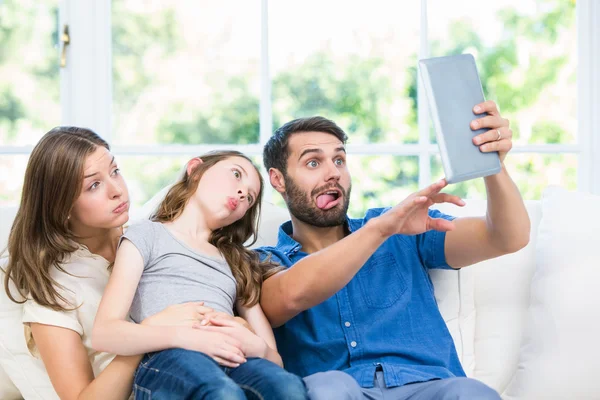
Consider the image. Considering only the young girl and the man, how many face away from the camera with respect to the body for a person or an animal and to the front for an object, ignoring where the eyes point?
0

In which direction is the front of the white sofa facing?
toward the camera

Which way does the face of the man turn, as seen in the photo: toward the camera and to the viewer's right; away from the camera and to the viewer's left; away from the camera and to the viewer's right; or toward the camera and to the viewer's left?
toward the camera and to the viewer's right

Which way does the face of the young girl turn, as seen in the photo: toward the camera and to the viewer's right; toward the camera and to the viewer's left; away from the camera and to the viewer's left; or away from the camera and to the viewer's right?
toward the camera and to the viewer's right
